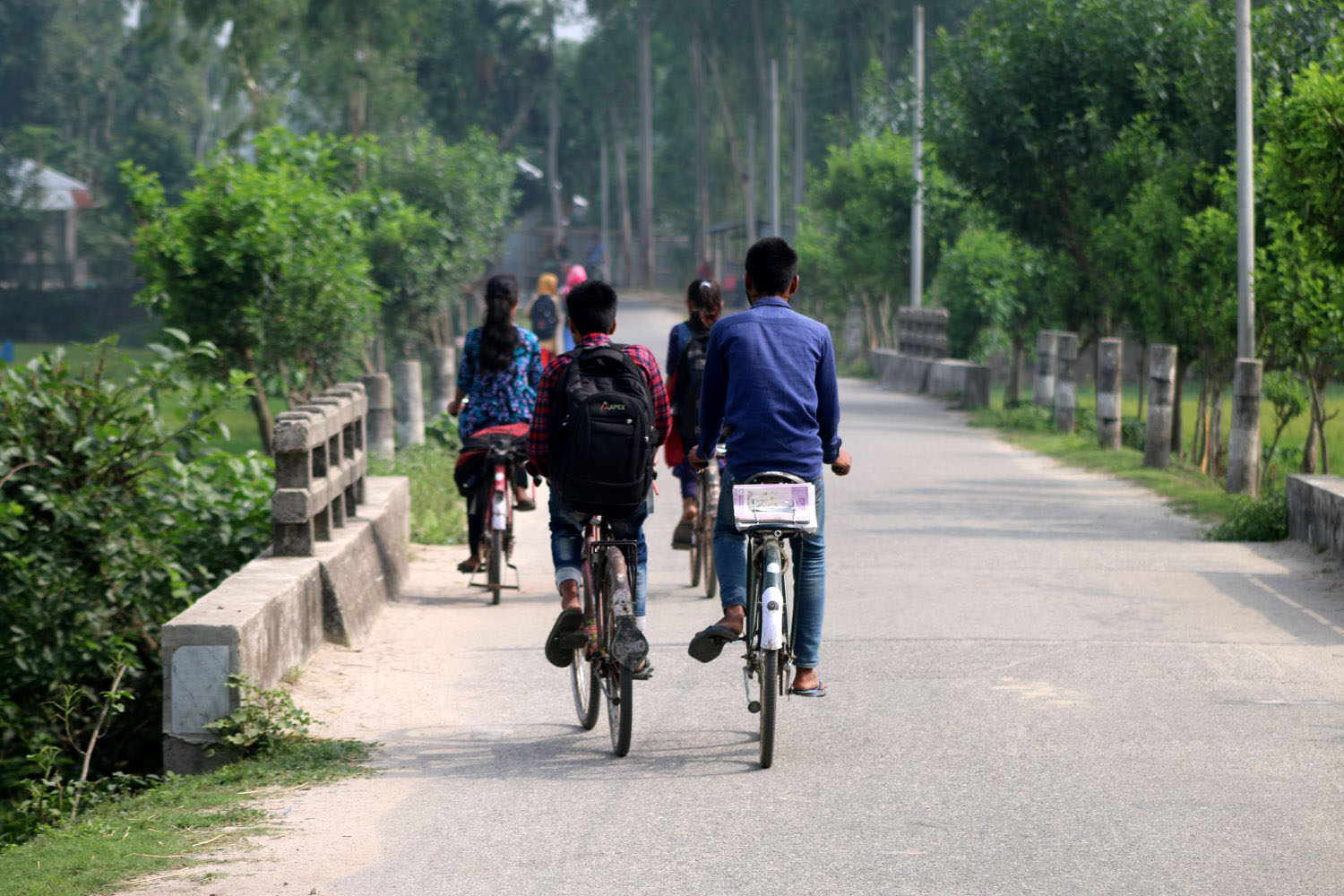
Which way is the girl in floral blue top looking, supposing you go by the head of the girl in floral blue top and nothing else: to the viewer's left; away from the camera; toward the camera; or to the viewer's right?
away from the camera

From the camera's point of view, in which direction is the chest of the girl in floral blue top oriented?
away from the camera

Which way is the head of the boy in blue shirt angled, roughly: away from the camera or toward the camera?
away from the camera

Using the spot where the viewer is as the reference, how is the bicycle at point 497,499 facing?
facing away from the viewer

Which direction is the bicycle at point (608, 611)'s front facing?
away from the camera

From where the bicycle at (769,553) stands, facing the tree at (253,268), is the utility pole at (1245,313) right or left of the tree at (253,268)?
right

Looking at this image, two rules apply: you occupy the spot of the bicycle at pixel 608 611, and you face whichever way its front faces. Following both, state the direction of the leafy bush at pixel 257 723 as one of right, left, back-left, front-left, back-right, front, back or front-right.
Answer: left

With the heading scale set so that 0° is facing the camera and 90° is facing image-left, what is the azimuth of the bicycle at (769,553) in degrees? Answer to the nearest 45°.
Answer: approximately 180°

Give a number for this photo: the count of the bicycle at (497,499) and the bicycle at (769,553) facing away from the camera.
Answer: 2

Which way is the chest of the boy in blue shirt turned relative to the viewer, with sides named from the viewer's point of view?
facing away from the viewer

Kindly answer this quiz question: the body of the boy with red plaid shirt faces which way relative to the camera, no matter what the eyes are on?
away from the camera

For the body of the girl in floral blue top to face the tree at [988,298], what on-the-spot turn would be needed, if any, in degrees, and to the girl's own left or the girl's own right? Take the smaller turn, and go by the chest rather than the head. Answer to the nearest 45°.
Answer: approximately 45° to the girl's own right
